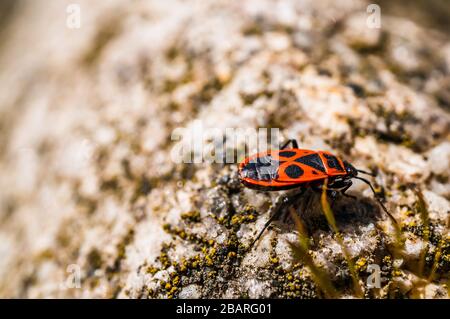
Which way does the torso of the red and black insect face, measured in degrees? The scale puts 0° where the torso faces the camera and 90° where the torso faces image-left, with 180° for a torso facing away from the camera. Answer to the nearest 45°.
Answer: approximately 270°

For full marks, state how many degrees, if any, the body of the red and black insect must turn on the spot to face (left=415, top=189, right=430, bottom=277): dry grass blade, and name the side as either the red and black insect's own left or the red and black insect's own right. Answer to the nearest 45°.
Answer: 0° — it already faces it
